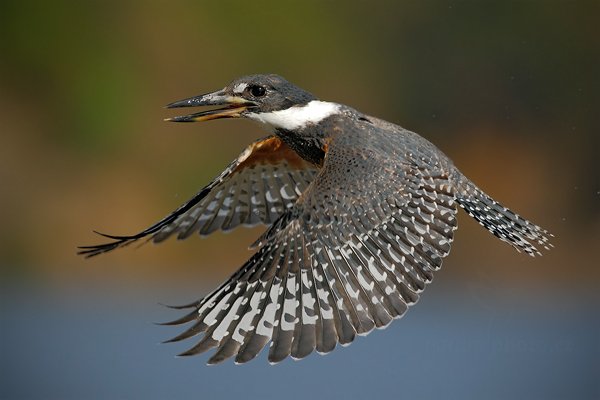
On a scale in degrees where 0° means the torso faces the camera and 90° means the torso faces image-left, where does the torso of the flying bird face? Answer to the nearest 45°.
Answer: approximately 90°
